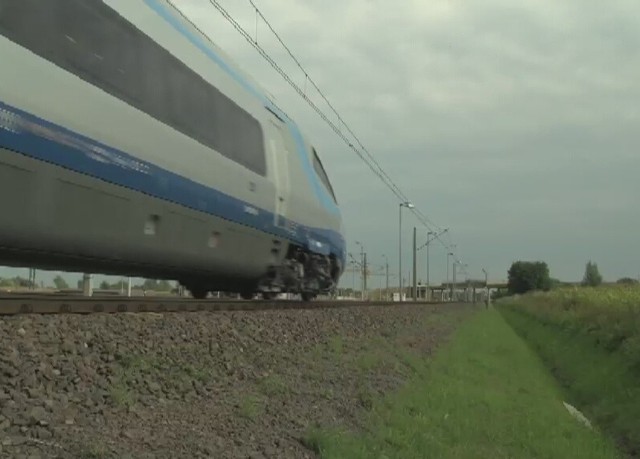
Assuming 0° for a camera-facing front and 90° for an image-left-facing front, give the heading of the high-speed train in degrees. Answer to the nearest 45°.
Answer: approximately 225°

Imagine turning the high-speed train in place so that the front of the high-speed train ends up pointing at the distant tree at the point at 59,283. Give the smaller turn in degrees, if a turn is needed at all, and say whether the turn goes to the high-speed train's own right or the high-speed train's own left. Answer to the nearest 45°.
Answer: approximately 45° to the high-speed train's own left
